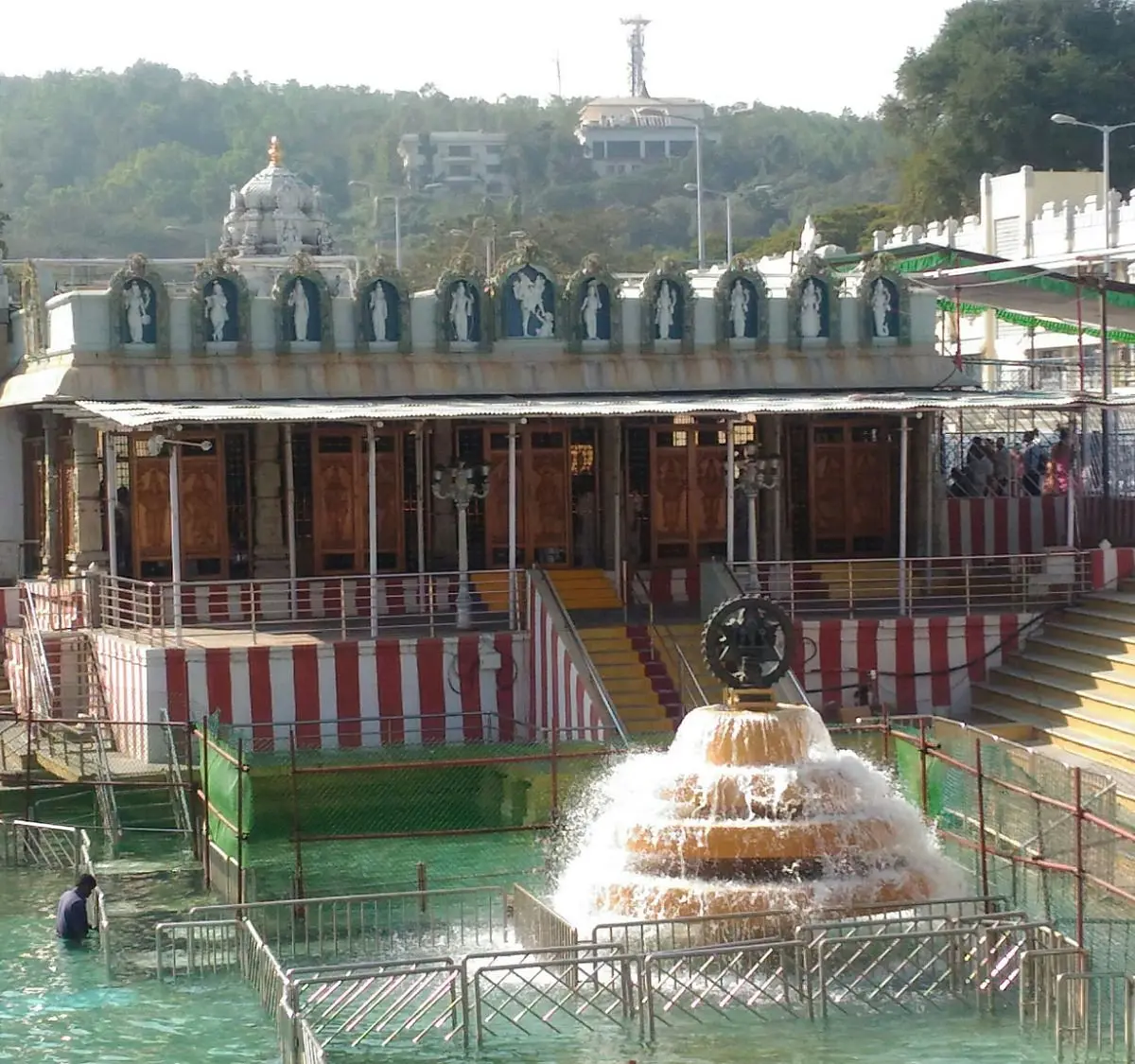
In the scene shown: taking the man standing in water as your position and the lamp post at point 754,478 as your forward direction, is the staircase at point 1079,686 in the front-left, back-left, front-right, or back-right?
front-right

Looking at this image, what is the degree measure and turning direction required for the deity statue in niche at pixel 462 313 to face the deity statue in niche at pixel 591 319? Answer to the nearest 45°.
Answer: approximately 90° to its left

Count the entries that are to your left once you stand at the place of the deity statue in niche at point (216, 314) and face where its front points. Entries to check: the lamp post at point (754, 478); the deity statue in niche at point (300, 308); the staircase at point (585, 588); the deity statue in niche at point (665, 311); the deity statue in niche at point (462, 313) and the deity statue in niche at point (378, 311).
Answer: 6

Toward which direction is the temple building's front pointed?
toward the camera

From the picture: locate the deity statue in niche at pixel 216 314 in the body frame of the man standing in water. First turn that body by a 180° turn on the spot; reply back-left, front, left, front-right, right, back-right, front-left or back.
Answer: back-right

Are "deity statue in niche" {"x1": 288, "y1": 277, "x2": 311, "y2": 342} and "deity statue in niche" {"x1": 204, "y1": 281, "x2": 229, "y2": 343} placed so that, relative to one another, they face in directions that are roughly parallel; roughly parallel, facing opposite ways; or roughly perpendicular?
roughly parallel

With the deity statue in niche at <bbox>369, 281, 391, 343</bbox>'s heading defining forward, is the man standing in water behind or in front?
in front

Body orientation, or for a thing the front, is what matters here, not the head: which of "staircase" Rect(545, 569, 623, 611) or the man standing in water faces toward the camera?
the staircase

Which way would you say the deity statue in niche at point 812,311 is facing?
toward the camera

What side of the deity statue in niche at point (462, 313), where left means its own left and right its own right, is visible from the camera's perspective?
front

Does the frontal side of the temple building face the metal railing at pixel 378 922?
yes

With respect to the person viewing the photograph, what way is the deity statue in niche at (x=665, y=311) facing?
facing the viewer

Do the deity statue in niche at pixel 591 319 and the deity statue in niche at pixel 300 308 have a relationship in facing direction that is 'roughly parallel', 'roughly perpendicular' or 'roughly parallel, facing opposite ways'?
roughly parallel

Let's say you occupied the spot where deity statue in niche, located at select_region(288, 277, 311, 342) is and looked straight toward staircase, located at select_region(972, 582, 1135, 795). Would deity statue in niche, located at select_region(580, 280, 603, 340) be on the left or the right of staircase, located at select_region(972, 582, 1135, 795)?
left
